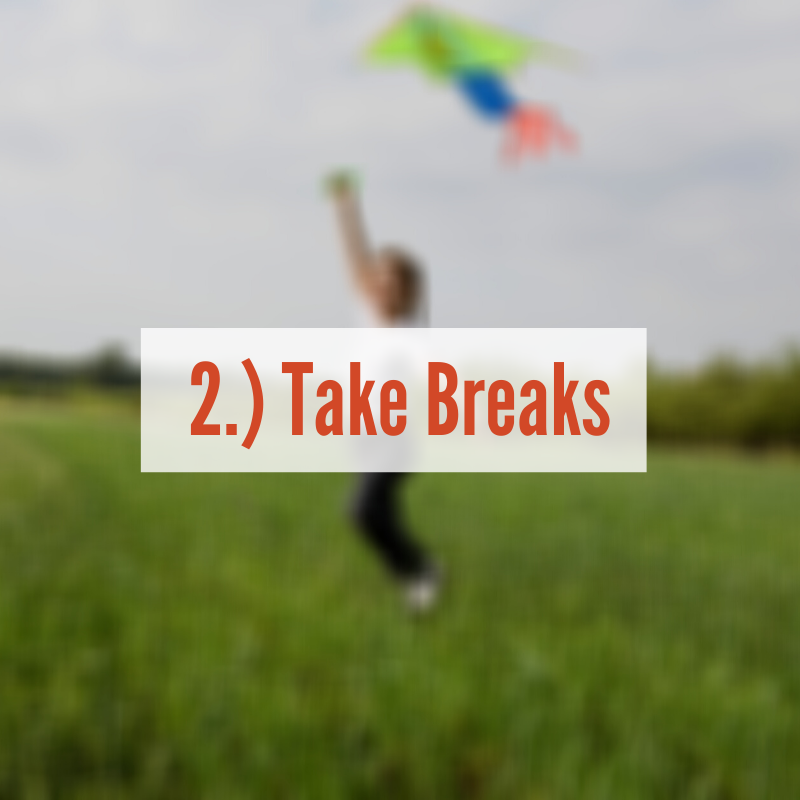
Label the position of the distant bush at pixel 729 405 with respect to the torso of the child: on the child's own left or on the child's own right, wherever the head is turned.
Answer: on the child's own right
